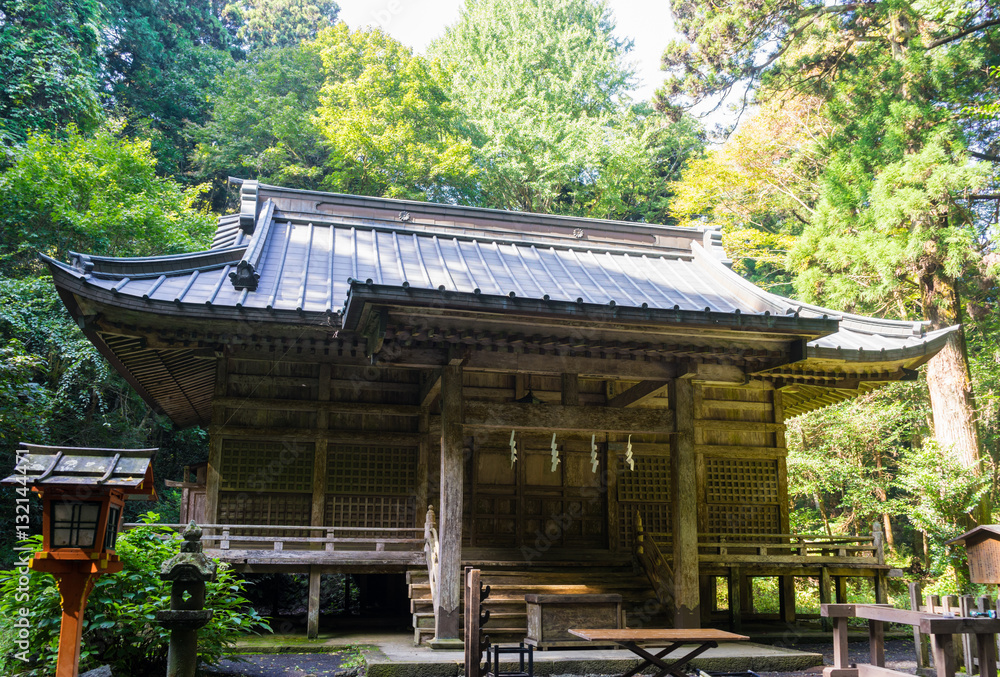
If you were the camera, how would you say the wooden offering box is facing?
facing the viewer

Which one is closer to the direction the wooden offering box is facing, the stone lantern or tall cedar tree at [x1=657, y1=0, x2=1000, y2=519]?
the stone lantern

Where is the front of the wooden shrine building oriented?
toward the camera

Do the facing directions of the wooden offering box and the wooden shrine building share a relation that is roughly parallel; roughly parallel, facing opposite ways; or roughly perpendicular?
roughly parallel

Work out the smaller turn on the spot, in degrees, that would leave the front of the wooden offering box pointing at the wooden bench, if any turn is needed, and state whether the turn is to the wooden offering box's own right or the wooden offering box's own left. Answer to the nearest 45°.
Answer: approximately 45° to the wooden offering box's own left

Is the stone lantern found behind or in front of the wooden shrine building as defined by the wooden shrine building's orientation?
in front

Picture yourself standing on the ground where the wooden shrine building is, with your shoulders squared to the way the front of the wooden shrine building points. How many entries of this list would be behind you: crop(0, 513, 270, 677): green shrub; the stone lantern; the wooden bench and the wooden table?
0

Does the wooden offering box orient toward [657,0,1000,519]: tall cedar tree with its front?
no

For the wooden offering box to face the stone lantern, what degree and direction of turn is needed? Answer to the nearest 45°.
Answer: approximately 45° to its right

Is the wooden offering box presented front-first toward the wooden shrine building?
no

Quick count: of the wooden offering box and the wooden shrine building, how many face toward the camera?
2

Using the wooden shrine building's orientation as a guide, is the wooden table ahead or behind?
ahead
